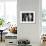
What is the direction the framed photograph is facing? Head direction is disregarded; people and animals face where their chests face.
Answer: toward the camera
